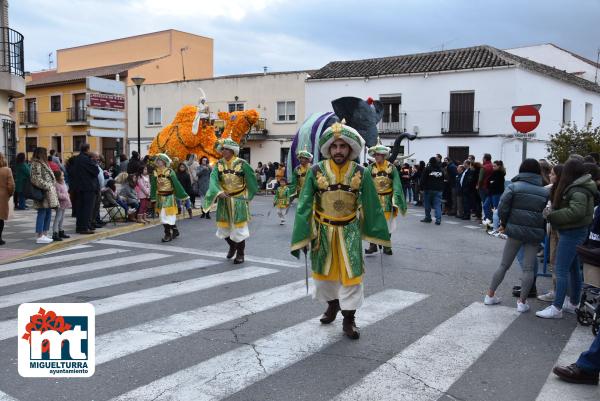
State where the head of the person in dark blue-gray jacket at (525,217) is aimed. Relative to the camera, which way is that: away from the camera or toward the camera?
away from the camera

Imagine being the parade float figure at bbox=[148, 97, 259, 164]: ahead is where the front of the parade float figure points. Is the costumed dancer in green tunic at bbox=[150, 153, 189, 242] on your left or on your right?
on your right

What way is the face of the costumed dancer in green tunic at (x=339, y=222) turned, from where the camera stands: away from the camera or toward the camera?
toward the camera

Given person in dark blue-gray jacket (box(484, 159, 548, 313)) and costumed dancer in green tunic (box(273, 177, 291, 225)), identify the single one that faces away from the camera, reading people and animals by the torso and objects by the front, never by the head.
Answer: the person in dark blue-gray jacket

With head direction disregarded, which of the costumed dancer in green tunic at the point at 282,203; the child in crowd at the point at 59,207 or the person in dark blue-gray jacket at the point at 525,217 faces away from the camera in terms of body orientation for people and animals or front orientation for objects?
the person in dark blue-gray jacket

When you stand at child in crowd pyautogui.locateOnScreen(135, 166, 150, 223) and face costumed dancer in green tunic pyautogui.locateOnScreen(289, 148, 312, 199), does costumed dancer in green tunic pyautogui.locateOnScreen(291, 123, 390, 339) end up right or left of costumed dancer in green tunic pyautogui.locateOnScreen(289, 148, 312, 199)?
right

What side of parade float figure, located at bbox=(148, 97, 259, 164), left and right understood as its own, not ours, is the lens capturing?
right

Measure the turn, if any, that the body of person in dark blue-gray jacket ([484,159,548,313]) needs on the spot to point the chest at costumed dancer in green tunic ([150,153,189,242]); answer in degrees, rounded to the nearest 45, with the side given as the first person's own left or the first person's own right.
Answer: approximately 45° to the first person's own left

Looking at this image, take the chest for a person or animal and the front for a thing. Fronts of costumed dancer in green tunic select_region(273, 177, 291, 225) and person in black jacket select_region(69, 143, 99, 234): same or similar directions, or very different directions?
very different directions

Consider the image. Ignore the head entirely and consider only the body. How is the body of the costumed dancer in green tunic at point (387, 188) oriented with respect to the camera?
toward the camera

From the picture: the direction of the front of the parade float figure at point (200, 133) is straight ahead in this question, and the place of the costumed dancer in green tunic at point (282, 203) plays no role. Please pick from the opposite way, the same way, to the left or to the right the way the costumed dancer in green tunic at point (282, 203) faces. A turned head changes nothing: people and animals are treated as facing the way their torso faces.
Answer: to the right

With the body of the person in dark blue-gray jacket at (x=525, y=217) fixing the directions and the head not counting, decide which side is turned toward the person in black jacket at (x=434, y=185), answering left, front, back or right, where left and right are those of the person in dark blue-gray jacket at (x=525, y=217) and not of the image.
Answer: front

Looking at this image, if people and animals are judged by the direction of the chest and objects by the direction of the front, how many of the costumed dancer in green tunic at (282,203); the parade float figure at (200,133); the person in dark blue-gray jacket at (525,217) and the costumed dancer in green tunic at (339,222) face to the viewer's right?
1
